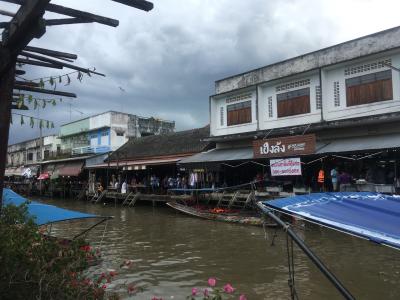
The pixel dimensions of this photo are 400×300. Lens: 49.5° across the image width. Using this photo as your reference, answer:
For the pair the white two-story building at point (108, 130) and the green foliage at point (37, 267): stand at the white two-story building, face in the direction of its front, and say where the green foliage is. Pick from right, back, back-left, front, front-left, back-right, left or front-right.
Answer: front-left

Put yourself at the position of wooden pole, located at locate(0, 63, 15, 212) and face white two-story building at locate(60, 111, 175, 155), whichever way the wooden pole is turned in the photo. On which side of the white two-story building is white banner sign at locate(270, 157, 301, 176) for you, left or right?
right

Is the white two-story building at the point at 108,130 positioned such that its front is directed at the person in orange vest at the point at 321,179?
no

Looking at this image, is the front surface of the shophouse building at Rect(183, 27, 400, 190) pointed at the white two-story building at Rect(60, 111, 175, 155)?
no

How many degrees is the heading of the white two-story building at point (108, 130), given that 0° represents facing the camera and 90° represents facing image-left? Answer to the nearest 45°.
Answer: approximately 45°

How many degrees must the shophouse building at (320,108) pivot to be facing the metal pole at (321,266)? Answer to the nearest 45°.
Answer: approximately 45° to its left

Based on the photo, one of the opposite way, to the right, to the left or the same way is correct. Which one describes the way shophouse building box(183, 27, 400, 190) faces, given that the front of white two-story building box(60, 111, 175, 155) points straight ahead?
the same way

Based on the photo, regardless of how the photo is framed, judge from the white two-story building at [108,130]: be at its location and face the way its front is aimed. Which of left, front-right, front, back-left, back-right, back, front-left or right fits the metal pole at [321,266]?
front-left

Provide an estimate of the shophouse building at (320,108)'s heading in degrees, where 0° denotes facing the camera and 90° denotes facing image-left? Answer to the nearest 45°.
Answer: approximately 45°

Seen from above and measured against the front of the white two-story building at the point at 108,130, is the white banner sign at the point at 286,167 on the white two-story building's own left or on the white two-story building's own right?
on the white two-story building's own left

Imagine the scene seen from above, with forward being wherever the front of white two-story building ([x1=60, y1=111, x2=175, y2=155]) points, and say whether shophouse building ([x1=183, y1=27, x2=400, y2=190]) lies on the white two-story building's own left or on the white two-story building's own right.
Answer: on the white two-story building's own left
